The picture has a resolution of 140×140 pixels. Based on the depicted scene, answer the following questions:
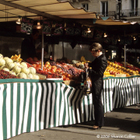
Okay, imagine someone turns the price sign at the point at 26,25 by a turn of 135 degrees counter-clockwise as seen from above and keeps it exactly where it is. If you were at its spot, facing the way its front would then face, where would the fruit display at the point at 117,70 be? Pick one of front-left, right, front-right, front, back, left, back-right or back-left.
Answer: front

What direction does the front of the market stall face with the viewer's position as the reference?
facing the viewer and to the right of the viewer

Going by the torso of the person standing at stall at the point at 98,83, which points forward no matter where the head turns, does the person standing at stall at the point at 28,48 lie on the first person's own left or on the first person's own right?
on the first person's own right

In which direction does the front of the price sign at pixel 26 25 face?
toward the camera

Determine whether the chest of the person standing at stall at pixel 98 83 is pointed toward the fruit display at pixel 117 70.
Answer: no

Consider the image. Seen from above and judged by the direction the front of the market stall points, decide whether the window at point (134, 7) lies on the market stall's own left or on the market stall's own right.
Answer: on the market stall's own left

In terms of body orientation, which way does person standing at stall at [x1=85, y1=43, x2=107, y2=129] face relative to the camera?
to the viewer's left

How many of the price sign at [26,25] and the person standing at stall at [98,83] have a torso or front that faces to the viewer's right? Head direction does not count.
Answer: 0

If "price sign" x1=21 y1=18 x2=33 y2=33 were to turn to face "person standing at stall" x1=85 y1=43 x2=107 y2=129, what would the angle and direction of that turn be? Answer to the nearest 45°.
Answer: approximately 45° to its left
